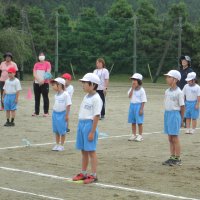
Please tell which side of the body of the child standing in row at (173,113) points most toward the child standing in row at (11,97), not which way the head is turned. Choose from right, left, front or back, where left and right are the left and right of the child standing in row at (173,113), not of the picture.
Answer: right

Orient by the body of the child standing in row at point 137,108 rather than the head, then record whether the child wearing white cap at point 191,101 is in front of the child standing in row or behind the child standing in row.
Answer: behind

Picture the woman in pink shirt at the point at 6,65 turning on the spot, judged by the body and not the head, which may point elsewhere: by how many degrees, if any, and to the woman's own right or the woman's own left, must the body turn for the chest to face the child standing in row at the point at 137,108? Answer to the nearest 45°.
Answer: approximately 45° to the woman's own left

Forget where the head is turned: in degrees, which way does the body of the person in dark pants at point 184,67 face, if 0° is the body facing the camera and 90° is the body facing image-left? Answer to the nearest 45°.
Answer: approximately 45°
